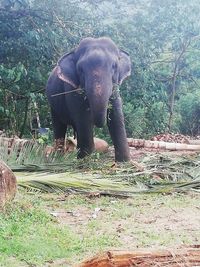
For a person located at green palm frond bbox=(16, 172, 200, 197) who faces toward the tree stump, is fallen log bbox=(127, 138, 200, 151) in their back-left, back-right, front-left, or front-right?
back-right

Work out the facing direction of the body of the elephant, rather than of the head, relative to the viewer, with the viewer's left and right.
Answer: facing the viewer and to the right of the viewer

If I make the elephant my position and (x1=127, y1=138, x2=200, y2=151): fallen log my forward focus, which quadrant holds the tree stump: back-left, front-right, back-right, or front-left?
back-right

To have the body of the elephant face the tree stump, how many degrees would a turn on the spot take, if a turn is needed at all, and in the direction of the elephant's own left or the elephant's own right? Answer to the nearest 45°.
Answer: approximately 45° to the elephant's own right

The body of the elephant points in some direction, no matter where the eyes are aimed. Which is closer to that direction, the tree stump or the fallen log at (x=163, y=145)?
the tree stump

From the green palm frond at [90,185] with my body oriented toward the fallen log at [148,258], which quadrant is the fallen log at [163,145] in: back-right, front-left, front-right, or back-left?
back-left

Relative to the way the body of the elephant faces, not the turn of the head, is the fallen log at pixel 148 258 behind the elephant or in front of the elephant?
in front

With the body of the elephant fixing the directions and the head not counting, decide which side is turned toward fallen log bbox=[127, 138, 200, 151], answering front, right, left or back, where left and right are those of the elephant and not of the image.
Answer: left

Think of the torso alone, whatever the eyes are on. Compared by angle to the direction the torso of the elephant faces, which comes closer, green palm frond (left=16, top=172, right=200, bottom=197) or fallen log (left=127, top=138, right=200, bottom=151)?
the green palm frond

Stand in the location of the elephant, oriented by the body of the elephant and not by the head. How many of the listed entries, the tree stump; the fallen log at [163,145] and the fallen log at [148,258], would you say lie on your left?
1
